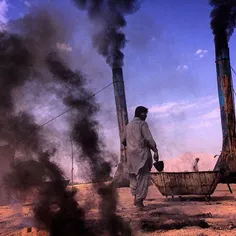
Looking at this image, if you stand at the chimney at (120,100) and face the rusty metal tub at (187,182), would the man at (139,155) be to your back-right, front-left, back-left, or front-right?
front-right

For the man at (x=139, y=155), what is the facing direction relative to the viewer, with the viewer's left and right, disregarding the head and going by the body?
facing away from the viewer and to the right of the viewer

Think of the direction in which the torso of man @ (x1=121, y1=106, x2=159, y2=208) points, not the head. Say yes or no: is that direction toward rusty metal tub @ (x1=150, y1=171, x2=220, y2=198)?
yes

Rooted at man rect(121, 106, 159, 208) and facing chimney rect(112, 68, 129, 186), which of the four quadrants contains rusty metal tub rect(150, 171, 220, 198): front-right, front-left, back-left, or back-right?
front-right

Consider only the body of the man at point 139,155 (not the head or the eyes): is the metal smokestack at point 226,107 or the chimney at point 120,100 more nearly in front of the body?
the metal smokestack

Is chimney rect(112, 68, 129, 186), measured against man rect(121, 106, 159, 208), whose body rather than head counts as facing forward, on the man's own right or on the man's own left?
on the man's own left

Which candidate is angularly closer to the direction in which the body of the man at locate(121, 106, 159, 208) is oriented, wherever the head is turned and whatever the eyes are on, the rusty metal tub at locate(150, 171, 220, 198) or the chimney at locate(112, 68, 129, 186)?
the rusty metal tub

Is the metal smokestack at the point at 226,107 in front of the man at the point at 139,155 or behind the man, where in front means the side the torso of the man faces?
in front

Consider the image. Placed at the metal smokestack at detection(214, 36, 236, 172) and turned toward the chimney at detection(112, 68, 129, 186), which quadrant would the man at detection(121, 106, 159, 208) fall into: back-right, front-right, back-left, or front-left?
front-left

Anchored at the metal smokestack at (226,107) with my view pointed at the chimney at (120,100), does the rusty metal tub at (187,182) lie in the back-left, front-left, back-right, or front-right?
front-left
